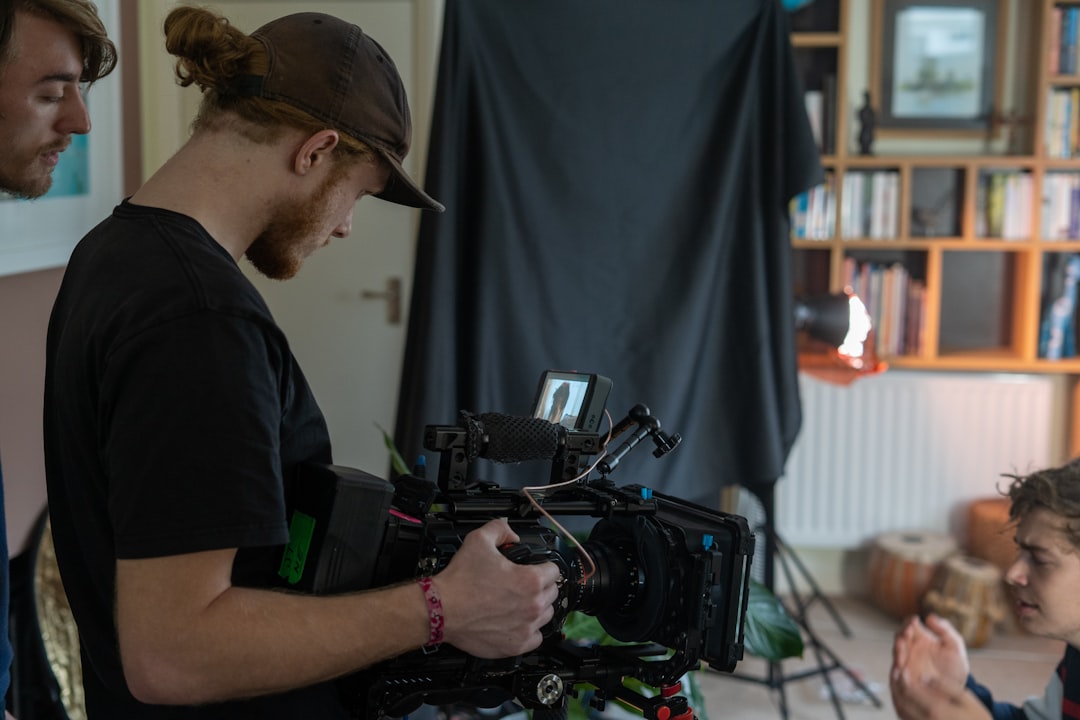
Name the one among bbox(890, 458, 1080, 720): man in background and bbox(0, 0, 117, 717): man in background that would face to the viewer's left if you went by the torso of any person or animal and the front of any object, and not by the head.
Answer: bbox(890, 458, 1080, 720): man in background

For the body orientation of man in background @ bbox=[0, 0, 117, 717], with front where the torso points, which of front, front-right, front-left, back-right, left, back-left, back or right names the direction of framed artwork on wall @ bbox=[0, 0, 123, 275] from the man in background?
left

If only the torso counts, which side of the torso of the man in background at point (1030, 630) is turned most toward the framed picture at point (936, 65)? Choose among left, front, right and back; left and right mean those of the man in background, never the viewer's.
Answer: right

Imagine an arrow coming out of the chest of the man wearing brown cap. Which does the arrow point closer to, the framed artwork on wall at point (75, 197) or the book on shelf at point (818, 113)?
the book on shelf

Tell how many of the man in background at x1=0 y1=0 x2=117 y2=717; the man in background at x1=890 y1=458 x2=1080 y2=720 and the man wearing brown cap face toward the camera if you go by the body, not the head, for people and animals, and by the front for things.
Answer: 0

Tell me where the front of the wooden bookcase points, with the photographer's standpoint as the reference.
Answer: facing the viewer

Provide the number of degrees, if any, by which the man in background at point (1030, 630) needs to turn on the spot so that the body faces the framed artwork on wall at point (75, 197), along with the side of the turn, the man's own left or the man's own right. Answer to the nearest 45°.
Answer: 0° — they already face it

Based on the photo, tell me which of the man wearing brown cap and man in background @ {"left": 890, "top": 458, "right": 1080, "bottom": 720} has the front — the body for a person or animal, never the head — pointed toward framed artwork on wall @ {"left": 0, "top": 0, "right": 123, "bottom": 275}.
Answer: the man in background

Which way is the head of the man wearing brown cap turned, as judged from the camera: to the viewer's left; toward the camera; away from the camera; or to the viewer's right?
to the viewer's right

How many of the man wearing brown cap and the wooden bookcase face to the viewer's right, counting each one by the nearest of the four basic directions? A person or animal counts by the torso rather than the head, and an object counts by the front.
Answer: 1

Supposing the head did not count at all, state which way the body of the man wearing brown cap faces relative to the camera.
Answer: to the viewer's right

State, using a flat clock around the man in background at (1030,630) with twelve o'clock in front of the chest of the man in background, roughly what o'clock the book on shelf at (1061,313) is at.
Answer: The book on shelf is roughly at 3 o'clock from the man in background.

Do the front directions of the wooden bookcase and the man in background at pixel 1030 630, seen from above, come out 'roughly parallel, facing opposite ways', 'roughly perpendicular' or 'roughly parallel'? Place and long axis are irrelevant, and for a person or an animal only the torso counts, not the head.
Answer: roughly perpendicular

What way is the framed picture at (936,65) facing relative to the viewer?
toward the camera

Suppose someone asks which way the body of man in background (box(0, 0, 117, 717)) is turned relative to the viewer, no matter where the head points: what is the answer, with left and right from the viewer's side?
facing to the right of the viewer

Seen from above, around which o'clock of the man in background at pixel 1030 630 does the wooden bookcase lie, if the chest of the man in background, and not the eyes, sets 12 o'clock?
The wooden bookcase is roughly at 3 o'clock from the man in background.

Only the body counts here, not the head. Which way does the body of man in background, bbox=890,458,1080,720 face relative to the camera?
to the viewer's left

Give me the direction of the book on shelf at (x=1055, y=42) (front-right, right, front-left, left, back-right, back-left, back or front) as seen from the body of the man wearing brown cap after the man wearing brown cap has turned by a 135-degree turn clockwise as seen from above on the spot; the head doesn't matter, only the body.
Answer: back
